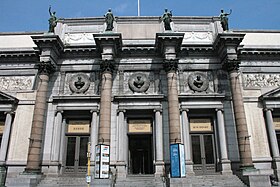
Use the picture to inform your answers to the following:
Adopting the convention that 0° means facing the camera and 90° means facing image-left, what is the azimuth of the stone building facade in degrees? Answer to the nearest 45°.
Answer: approximately 0°

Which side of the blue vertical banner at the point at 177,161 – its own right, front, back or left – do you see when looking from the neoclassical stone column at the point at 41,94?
right

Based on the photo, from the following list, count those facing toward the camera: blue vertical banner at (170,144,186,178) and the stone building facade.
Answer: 2
